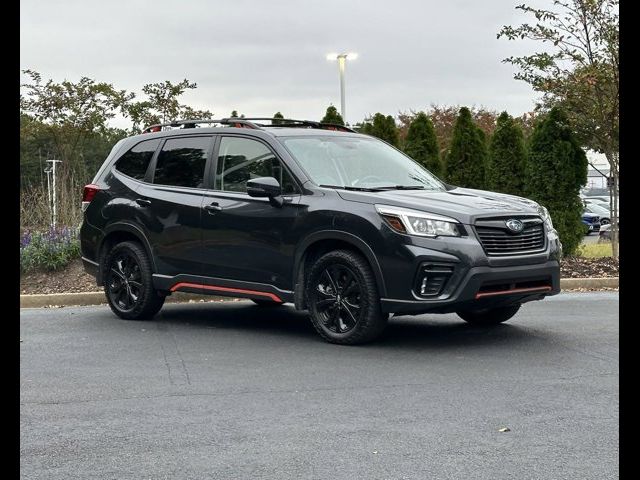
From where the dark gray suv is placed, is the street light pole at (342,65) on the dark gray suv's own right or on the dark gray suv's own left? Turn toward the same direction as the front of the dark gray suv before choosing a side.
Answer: on the dark gray suv's own left

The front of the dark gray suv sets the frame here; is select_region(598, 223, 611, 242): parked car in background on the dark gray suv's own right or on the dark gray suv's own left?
on the dark gray suv's own left

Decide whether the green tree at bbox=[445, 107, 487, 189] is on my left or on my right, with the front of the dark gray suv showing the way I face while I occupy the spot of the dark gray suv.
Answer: on my left

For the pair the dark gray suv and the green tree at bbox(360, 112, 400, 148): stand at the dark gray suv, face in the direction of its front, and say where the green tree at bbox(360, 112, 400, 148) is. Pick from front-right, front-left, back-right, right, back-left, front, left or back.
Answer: back-left

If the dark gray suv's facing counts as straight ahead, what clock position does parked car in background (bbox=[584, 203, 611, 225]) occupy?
The parked car in background is roughly at 8 o'clock from the dark gray suv.

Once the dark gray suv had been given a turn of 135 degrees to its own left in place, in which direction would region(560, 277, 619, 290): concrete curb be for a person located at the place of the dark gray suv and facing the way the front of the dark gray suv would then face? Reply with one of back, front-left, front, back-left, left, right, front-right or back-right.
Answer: front-right

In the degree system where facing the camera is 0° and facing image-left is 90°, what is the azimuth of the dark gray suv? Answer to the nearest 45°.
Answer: approximately 315°

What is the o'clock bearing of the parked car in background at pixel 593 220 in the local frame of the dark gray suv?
The parked car in background is roughly at 8 o'clock from the dark gray suv.

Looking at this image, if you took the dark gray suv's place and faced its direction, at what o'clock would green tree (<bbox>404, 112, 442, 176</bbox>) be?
The green tree is roughly at 8 o'clock from the dark gray suv.
